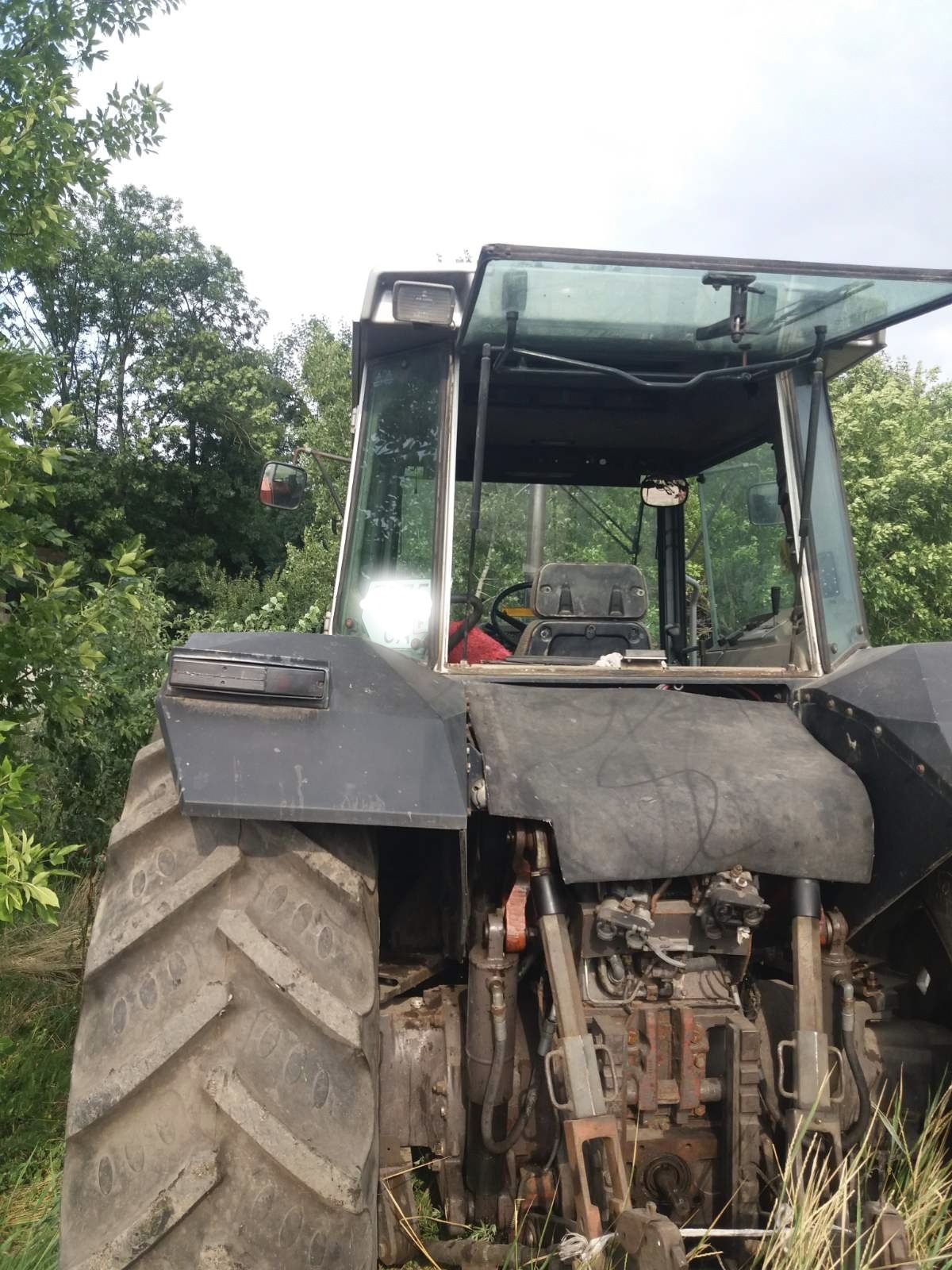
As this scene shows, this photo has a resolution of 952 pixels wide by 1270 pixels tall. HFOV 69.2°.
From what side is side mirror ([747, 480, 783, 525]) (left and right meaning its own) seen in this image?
front

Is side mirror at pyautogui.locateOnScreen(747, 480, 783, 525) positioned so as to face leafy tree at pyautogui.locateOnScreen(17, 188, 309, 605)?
no

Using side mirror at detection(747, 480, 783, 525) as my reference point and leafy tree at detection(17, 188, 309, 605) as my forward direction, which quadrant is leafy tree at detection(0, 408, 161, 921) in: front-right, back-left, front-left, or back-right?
front-left

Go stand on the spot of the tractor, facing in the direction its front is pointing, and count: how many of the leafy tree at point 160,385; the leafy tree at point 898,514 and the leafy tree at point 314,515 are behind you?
0

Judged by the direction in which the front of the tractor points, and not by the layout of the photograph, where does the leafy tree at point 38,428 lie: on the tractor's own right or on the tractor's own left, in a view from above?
on the tractor's own left

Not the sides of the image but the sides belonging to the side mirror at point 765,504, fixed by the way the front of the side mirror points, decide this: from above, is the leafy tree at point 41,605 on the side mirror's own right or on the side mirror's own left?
on the side mirror's own right

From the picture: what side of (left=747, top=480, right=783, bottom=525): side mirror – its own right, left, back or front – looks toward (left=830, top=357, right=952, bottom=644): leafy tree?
back

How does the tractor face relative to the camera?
away from the camera
